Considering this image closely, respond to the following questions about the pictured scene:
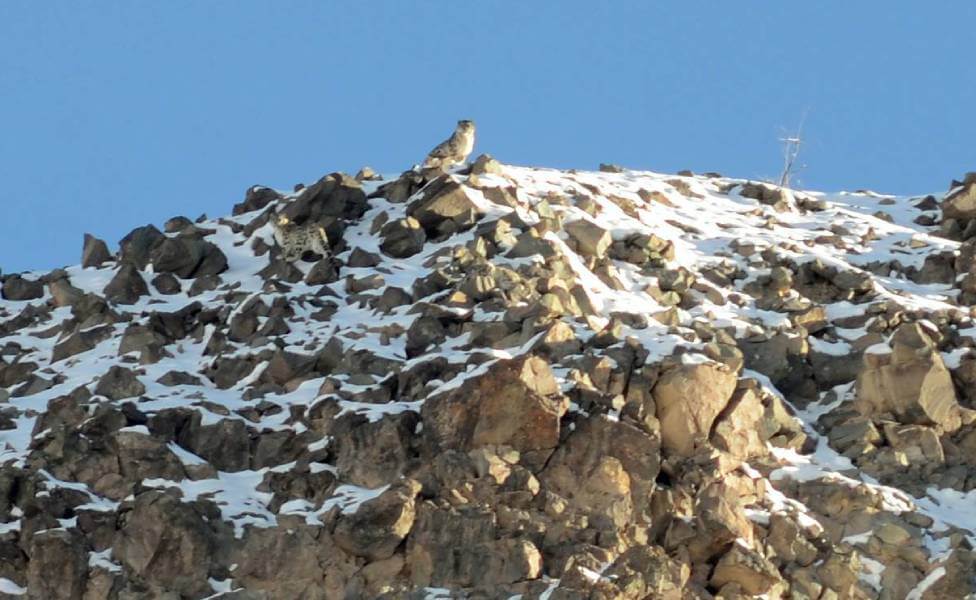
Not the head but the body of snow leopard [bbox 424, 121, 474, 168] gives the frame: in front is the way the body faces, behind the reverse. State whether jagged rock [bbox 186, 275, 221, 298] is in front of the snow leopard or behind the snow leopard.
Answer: behind

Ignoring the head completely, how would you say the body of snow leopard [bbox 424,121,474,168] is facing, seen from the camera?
to the viewer's right

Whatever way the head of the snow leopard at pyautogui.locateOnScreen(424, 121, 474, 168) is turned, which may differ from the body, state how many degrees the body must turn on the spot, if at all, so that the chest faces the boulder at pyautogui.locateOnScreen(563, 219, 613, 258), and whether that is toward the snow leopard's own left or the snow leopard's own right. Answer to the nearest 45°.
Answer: approximately 45° to the snow leopard's own right

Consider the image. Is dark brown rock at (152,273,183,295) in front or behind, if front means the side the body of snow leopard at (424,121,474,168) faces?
behind

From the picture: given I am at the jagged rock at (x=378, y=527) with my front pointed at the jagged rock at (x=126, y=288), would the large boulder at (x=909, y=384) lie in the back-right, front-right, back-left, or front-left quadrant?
back-right

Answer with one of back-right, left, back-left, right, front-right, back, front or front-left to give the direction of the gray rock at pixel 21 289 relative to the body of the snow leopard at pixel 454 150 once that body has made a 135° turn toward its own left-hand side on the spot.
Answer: front-left

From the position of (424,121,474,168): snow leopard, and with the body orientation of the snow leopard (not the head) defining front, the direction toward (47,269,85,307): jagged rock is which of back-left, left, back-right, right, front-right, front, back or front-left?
back
